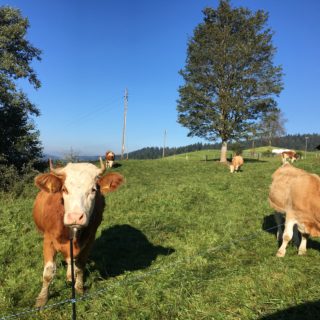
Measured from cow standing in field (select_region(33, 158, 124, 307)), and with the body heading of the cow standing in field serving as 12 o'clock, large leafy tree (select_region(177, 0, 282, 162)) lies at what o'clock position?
The large leafy tree is roughly at 7 o'clock from the cow standing in field.

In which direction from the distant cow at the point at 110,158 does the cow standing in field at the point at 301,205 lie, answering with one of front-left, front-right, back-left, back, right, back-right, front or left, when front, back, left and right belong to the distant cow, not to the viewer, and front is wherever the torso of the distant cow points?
front

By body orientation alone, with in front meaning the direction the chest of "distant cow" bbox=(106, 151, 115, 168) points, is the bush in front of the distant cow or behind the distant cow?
in front

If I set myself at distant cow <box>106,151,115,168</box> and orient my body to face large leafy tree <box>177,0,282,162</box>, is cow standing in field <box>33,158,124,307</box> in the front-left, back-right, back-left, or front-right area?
back-right

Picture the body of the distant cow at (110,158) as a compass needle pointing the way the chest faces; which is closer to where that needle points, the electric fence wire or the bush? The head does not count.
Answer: the electric fence wire

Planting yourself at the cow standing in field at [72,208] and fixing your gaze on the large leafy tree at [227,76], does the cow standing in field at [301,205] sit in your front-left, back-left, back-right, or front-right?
front-right

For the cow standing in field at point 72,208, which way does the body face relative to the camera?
toward the camera

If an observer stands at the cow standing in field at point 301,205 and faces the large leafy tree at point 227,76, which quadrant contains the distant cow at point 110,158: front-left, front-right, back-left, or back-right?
front-left

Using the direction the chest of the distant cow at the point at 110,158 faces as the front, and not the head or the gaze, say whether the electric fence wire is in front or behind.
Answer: in front

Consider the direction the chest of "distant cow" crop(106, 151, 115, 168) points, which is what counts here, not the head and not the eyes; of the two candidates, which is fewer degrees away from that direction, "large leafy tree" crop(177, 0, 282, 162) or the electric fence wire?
the electric fence wire

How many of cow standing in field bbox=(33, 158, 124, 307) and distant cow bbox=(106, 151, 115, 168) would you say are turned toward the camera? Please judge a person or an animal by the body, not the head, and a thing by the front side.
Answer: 2

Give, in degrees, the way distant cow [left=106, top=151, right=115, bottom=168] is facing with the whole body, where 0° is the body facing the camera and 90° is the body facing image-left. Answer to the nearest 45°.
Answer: approximately 0°

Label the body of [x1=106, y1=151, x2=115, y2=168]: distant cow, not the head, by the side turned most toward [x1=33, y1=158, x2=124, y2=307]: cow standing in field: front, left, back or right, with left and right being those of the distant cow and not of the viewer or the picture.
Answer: front
